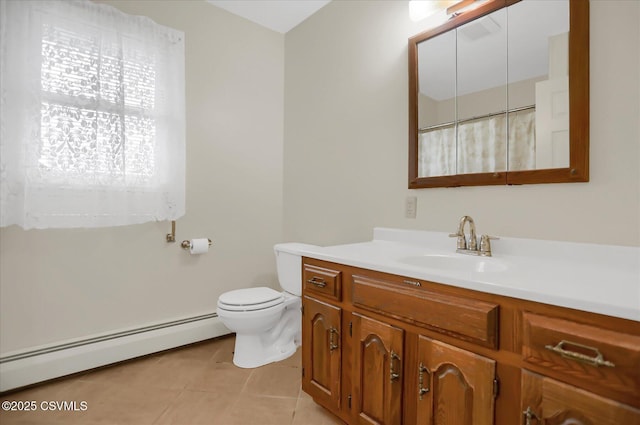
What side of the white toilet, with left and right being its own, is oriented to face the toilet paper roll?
right

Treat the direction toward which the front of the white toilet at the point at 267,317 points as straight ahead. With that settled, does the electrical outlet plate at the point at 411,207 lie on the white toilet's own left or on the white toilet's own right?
on the white toilet's own left

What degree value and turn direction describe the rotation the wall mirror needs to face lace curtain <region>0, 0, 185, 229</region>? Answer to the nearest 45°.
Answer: approximately 45° to its right

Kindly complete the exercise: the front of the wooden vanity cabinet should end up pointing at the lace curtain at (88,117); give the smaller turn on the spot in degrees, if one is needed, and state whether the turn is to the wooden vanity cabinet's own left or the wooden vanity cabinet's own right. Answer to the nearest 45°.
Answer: approximately 45° to the wooden vanity cabinet's own right

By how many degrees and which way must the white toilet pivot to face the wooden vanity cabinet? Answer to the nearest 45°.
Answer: approximately 90° to its left

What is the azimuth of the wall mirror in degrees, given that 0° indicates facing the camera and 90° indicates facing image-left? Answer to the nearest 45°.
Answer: approximately 45°

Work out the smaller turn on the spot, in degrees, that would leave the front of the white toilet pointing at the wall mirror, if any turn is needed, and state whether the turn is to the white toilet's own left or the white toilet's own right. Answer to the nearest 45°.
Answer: approximately 90° to the white toilet's own left
